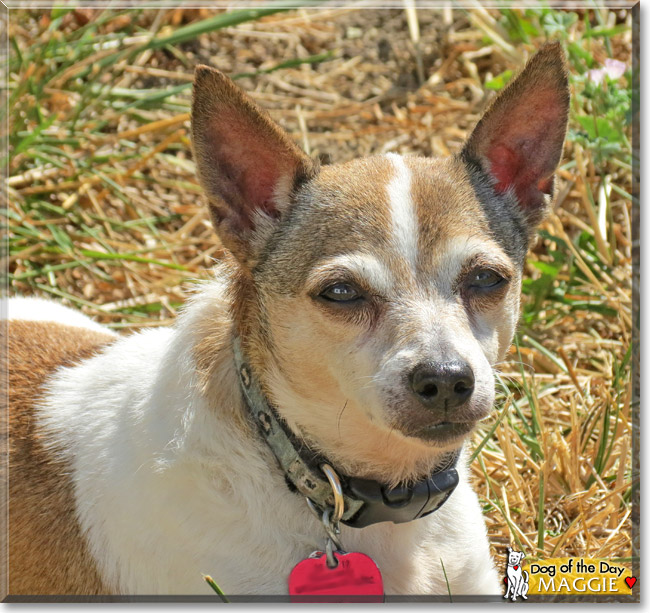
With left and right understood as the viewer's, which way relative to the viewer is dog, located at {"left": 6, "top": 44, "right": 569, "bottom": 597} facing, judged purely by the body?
facing the viewer and to the right of the viewer

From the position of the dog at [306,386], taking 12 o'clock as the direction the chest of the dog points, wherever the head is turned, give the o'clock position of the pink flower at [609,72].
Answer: The pink flower is roughly at 9 o'clock from the dog.

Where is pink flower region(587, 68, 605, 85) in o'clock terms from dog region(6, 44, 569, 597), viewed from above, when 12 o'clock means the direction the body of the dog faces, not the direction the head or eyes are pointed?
The pink flower is roughly at 9 o'clock from the dog.
